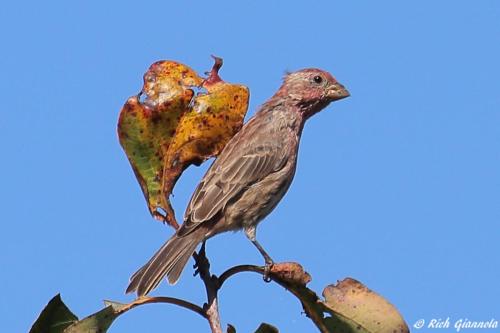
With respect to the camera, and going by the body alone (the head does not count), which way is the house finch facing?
to the viewer's right

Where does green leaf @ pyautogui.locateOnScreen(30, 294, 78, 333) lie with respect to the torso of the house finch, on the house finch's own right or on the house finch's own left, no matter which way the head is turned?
on the house finch's own right
